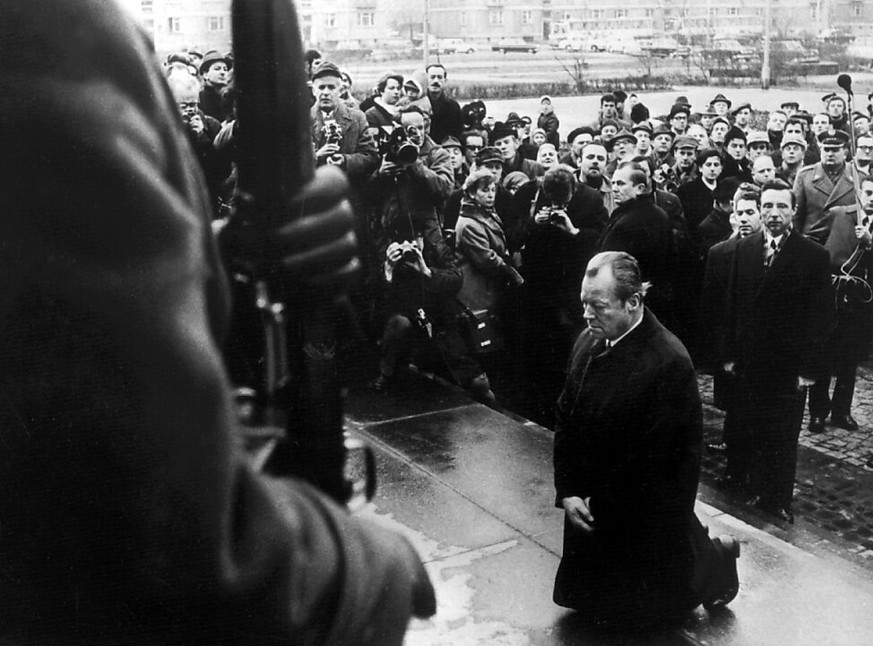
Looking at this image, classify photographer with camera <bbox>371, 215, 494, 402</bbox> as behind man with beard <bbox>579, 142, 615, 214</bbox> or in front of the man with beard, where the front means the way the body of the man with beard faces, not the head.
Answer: in front

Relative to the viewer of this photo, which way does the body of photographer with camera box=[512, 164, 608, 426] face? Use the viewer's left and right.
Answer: facing the viewer

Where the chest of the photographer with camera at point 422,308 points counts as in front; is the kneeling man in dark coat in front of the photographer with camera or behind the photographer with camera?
in front

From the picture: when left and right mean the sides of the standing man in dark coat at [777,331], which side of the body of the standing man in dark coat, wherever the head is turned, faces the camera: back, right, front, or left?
front

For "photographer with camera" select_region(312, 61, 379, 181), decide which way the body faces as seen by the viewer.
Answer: toward the camera

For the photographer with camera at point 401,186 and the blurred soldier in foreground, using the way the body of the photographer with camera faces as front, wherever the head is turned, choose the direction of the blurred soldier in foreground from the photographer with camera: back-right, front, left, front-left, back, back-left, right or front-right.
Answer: front
